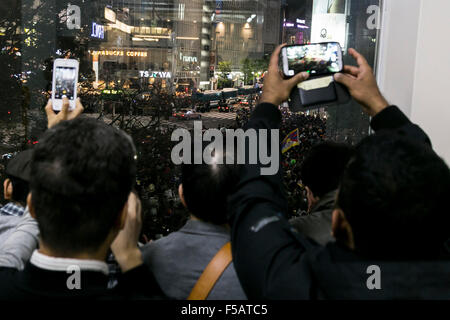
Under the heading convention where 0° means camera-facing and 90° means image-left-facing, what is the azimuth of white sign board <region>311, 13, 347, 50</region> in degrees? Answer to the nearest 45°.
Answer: approximately 0°

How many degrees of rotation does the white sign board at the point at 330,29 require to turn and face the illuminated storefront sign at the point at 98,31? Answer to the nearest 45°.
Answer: approximately 90° to its right

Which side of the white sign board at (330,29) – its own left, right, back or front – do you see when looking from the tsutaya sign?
right

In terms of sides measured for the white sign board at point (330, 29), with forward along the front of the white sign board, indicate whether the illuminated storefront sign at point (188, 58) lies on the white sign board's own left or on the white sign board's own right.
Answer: on the white sign board's own right

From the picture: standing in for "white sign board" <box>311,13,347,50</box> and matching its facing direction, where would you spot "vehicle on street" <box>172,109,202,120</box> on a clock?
The vehicle on street is roughly at 3 o'clock from the white sign board.
